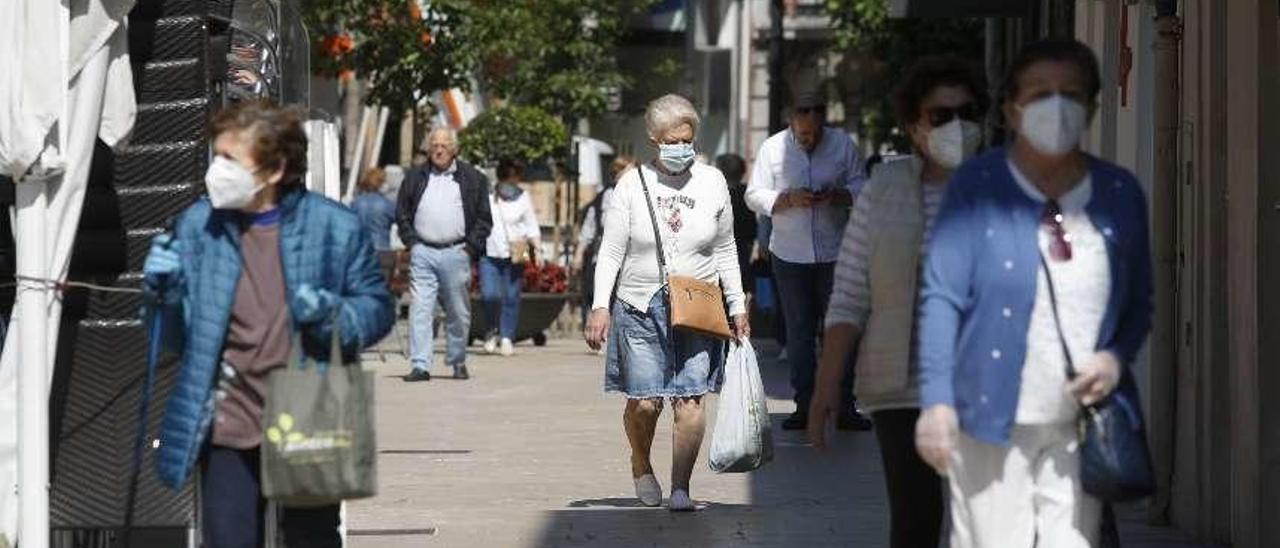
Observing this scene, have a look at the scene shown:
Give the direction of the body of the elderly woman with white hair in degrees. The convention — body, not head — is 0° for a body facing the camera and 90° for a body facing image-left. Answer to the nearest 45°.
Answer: approximately 0°

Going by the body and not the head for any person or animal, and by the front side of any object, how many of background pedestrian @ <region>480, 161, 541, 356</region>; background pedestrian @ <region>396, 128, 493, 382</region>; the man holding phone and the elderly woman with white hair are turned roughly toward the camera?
4

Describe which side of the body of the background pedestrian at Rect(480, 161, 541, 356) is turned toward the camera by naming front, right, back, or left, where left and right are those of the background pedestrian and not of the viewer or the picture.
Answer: front

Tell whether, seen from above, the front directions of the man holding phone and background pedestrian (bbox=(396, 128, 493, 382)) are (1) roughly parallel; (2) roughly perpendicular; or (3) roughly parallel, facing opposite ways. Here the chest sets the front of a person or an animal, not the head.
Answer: roughly parallel

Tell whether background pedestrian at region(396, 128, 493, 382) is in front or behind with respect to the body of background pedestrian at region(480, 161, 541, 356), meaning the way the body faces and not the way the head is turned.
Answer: in front

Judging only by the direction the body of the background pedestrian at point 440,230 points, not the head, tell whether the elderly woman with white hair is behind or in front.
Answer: in front

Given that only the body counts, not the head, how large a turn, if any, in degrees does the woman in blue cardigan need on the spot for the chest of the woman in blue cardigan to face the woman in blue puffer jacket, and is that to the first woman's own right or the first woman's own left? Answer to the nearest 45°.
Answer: approximately 90° to the first woman's own right

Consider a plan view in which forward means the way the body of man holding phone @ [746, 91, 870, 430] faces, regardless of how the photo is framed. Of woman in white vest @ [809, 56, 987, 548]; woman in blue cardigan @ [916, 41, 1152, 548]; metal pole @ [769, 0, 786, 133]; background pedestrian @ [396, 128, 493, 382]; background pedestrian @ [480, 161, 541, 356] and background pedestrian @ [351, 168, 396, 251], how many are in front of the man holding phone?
2

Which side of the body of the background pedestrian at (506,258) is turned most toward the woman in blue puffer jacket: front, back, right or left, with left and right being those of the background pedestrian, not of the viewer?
front

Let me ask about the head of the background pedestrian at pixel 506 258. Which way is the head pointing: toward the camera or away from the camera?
toward the camera

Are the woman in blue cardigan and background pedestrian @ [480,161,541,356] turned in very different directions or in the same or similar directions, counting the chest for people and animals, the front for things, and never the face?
same or similar directions

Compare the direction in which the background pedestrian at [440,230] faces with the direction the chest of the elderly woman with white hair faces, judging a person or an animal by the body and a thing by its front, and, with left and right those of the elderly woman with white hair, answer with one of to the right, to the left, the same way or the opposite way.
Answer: the same way

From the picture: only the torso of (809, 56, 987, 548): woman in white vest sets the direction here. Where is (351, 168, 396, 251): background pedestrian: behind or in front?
behind

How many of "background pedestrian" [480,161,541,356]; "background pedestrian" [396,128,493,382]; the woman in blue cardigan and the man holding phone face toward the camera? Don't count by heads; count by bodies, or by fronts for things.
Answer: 4

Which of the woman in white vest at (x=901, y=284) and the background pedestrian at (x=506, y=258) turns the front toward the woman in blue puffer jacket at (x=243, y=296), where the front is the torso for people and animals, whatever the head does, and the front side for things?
the background pedestrian

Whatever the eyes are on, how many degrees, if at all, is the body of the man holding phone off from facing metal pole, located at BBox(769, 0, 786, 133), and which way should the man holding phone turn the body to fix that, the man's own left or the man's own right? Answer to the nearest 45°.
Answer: approximately 180°

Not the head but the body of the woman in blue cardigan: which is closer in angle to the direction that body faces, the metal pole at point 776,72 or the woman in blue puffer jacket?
the woman in blue puffer jacket
